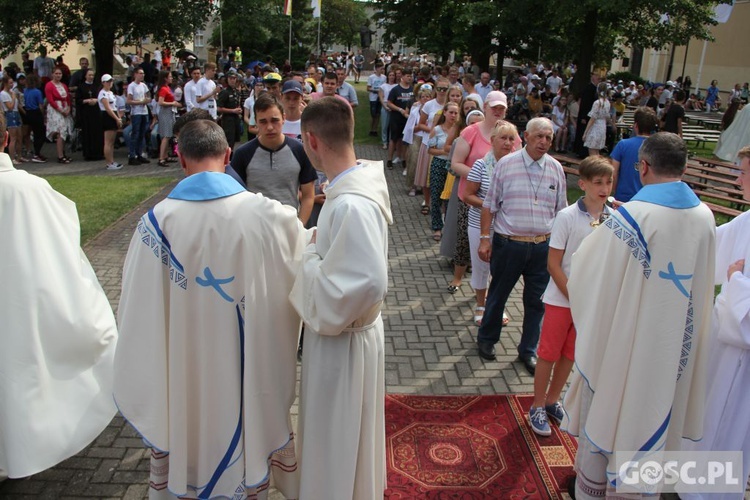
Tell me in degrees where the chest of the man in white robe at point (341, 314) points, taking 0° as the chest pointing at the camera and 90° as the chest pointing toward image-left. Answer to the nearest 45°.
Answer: approximately 90°

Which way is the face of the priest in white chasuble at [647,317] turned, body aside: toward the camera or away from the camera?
away from the camera

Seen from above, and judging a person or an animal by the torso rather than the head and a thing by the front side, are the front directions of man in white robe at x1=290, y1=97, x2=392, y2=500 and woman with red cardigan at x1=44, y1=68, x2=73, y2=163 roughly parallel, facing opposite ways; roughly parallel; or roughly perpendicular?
roughly parallel, facing opposite ways

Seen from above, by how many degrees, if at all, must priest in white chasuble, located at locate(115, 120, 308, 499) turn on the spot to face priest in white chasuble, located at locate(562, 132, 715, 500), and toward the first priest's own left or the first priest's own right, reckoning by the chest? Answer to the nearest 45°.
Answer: approximately 90° to the first priest's own right

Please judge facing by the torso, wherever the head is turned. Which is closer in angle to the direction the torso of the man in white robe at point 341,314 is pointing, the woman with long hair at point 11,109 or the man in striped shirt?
the woman with long hair

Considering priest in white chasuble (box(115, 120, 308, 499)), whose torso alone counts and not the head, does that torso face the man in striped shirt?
no

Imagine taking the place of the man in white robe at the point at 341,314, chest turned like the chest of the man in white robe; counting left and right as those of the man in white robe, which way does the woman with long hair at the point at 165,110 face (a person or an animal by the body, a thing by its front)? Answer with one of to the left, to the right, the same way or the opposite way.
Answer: the opposite way

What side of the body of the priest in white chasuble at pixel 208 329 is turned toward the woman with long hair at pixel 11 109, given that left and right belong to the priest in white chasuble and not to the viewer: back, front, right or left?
front

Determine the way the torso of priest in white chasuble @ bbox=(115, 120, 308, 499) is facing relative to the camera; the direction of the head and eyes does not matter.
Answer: away from the camera

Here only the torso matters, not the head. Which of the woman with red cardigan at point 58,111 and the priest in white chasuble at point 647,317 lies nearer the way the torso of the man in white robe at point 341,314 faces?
the woman with red cardigan
